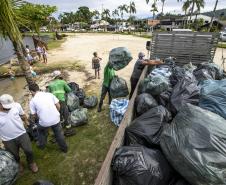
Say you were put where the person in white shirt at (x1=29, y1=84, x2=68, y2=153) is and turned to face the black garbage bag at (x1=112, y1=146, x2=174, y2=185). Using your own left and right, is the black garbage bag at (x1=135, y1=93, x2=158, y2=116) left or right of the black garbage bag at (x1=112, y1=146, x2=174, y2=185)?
left

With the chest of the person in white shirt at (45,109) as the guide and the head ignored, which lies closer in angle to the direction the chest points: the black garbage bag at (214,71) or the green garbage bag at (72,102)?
the green garbage bag
